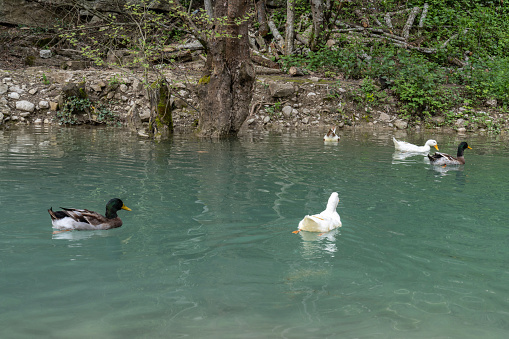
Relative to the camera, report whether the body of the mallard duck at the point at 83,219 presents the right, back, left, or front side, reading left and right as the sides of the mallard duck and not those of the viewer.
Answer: right

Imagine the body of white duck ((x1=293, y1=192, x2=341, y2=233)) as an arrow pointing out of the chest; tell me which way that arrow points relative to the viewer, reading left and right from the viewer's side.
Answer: facing away from the viewer and to the right of the viewer

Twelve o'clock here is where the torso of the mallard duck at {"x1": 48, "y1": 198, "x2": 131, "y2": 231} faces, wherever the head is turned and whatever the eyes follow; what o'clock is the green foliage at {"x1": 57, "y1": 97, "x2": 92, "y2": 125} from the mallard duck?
The green foliage is roughly at 9 o'clock from the mallard duck.

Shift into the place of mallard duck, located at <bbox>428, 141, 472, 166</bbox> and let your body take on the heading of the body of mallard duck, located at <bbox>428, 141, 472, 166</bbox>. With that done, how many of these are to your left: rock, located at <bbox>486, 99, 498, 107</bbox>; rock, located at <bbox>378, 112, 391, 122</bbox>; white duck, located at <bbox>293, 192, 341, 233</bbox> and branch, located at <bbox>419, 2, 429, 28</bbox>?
3

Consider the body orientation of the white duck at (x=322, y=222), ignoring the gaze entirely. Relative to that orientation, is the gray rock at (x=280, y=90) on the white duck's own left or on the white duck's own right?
on the white duck's own left

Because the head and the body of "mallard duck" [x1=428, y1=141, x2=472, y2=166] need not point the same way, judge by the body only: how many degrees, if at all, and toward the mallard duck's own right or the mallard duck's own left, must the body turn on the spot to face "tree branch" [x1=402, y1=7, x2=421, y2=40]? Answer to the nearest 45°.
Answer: approximately 90° to the mallard duck's own left

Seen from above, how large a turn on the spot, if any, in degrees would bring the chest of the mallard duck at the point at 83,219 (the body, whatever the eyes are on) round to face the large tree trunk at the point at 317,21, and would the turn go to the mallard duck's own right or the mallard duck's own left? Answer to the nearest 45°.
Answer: approximately 45° to the mallard duck's own left

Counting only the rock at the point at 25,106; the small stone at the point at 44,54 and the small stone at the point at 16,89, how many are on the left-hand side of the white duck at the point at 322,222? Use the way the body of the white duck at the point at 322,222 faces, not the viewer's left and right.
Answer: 3

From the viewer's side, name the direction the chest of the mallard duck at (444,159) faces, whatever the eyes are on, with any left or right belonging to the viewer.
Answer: facing to the right of the viewer

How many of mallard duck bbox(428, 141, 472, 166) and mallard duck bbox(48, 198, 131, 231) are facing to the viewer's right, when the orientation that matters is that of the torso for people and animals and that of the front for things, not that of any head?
2
